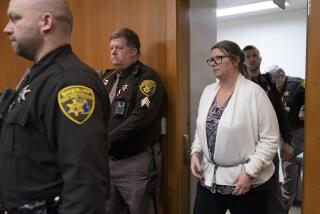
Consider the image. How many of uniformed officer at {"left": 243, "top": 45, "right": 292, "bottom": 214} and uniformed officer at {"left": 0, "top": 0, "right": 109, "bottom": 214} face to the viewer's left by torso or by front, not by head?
1

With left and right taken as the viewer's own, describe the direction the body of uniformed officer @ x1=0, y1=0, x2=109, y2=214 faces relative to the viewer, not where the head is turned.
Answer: facing to the left of the viewer

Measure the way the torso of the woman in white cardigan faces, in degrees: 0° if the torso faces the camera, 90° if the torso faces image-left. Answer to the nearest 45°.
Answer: approximately 45°

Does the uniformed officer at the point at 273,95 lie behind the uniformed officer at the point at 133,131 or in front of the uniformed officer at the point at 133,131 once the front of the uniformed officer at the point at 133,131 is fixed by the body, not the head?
behind

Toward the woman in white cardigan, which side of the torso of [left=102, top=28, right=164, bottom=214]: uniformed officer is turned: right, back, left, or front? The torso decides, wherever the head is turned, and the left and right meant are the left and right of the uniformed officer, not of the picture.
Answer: left

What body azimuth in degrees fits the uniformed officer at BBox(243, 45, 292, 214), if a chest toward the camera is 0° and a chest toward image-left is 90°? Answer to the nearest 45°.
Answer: approximately 0°

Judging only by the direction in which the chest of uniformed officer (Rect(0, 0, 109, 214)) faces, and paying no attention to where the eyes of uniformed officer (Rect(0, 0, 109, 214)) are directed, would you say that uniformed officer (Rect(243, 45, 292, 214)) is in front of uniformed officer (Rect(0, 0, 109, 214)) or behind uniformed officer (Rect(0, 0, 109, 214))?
behind

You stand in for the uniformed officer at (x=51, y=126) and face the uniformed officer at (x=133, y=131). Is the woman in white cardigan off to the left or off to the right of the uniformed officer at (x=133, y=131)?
right

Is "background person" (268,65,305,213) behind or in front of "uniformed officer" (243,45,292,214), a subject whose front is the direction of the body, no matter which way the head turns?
behind
